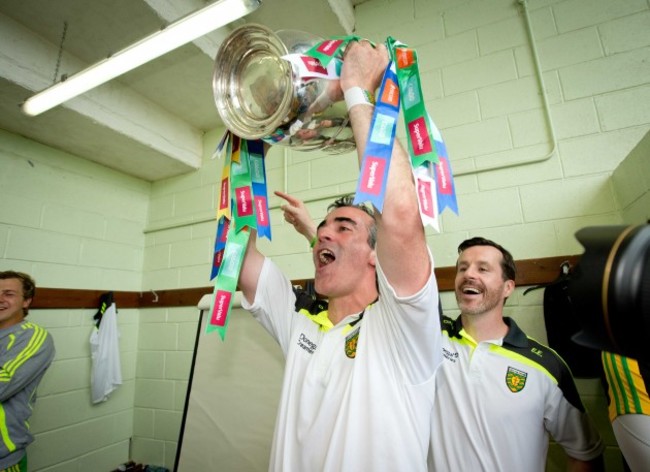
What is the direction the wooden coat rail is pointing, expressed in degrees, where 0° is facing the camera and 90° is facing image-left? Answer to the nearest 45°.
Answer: approximately 0°

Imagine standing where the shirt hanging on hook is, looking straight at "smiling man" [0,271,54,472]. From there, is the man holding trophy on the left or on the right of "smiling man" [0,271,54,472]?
left

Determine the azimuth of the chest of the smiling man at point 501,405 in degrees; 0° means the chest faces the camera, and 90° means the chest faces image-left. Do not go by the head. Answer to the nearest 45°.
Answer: approximately 45°

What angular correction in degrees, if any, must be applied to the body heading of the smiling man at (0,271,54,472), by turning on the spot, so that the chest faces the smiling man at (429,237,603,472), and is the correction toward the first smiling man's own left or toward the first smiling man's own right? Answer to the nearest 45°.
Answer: approximately 90° to the first smiling man's own left

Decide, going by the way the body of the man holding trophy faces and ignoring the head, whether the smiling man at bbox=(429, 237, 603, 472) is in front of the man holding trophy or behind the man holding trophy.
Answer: behind

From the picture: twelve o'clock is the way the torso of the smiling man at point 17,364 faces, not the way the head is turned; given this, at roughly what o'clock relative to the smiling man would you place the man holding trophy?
The man holding trophy is roughly at 10 o'clock from the smiling man.

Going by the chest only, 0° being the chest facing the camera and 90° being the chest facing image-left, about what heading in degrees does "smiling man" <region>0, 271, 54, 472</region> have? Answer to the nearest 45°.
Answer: approximately 45°
